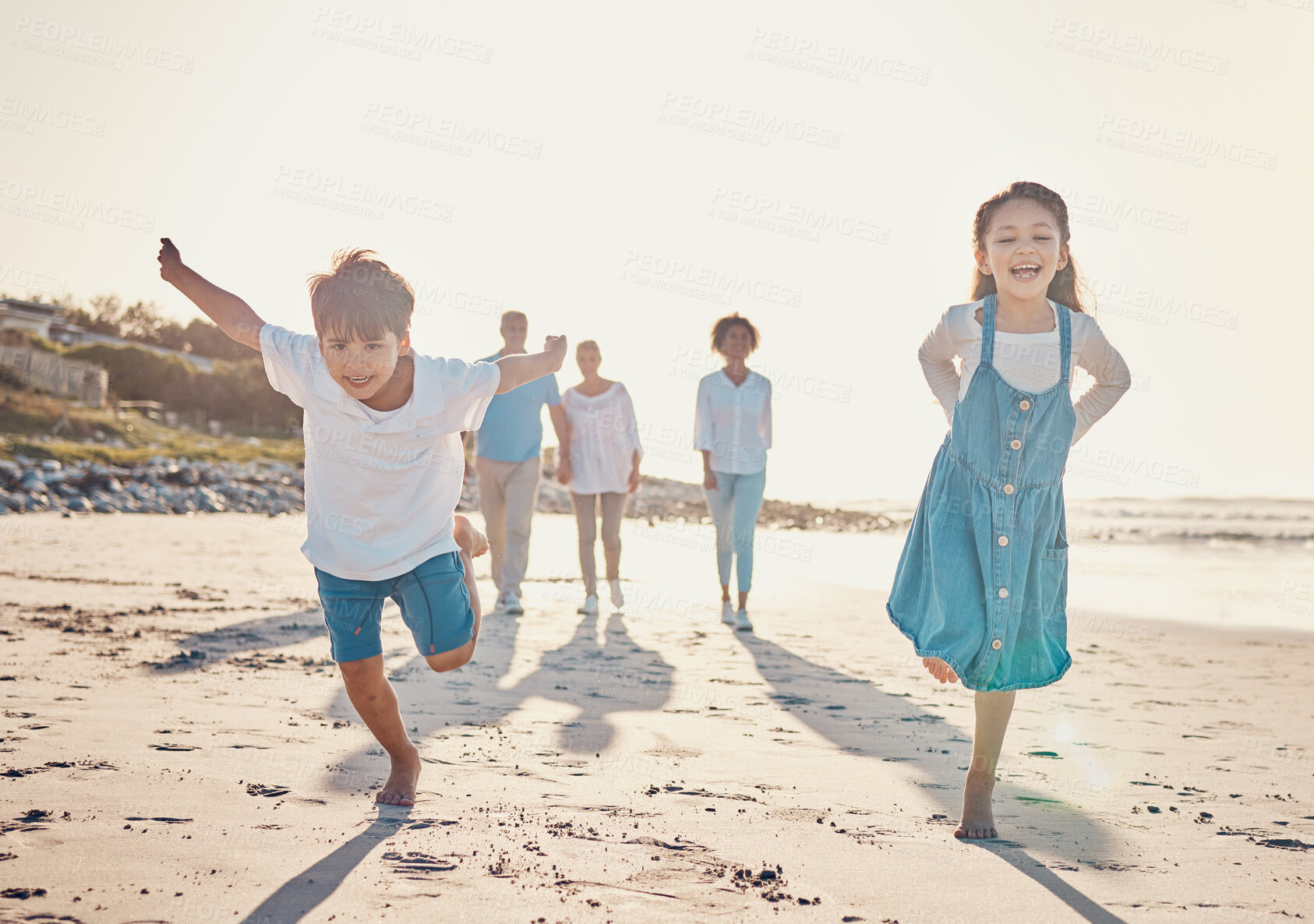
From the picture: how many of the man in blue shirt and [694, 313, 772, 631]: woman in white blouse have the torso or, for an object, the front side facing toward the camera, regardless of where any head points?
2

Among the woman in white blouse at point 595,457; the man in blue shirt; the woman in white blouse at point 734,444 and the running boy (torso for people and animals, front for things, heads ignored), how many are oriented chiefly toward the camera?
4

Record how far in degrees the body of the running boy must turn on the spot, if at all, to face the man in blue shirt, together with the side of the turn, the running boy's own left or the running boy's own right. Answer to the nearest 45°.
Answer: approximately 180°

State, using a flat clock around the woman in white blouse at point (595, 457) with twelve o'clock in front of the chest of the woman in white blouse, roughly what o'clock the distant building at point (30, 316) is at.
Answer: The distant building is roughly at 5 o'clock from the woman in white blouse.

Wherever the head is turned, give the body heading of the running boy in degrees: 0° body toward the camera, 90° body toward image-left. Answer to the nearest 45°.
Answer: approximately 0°

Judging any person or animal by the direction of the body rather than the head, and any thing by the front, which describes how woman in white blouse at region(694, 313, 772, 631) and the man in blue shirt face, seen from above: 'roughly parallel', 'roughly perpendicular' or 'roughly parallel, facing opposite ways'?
roughly parallel

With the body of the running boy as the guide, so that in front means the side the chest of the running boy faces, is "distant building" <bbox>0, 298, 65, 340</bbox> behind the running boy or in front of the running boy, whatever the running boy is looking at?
behind

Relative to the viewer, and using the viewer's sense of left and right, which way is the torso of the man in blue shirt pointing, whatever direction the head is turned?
facing the viewer

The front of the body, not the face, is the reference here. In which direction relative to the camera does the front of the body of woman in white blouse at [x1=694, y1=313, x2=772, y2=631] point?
toward the camera

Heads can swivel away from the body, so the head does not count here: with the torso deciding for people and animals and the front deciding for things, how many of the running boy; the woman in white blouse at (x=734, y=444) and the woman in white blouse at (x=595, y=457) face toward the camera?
3

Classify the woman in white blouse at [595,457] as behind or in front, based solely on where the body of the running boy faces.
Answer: behind
